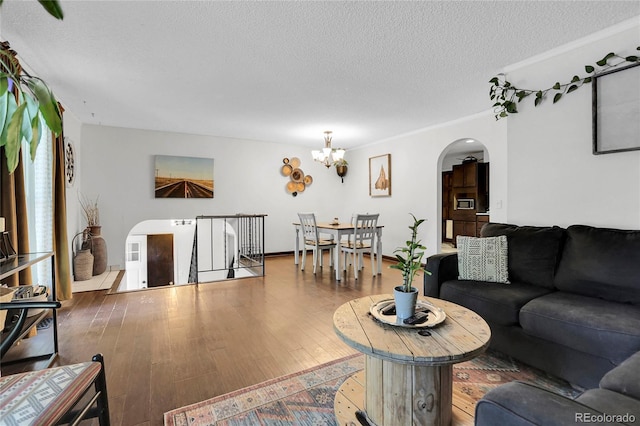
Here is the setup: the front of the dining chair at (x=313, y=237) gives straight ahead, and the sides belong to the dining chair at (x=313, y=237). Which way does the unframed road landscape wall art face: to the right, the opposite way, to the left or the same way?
to the right

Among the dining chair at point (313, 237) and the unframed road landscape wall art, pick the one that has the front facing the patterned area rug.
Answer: the unframed road landscape wall art

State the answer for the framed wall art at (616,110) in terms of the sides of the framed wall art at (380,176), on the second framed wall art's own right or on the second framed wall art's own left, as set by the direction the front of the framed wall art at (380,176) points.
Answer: on the second framed wall art's own left

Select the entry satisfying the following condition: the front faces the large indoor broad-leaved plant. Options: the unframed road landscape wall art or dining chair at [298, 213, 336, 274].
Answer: the unframed road landscape wall art

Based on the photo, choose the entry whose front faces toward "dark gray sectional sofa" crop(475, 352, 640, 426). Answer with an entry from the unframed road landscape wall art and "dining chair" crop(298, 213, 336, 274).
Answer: the unframed road landscape wall art

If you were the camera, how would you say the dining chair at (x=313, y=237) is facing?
facing away from the viewer and to the right of the viewer

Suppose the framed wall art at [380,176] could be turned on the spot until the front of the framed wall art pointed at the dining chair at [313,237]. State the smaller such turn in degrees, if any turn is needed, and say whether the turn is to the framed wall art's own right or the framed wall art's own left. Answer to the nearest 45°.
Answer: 0° — it already faces it

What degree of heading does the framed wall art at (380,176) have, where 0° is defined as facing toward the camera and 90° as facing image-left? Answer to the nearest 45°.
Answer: approximately 45°

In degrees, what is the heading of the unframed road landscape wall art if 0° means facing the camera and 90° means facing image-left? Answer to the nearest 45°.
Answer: approximately 0°

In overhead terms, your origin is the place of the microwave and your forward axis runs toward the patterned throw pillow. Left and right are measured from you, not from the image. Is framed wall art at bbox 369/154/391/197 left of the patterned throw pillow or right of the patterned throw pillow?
right

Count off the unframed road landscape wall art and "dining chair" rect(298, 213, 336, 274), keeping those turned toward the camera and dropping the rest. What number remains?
1

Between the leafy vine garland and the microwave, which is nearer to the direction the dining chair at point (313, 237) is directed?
the microwave

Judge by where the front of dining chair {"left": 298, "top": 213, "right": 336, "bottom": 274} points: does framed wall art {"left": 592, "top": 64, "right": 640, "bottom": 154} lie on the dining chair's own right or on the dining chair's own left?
on the dining chair's own right
